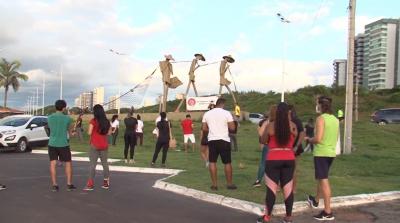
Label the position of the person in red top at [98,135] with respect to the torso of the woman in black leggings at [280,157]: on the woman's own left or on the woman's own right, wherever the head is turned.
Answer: on the woman's own left

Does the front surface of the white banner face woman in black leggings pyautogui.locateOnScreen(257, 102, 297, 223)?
yes

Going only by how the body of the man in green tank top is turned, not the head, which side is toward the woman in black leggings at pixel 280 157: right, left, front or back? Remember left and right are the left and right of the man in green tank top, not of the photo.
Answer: left

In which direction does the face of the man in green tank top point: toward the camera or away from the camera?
away from the camera

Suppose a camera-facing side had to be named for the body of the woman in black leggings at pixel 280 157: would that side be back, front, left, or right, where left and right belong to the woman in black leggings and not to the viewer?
back

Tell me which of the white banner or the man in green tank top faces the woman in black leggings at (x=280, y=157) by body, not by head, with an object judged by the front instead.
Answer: the white banner

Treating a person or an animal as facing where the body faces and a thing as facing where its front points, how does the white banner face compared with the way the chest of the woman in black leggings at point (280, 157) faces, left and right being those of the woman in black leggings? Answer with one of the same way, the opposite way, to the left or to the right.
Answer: the opposite way

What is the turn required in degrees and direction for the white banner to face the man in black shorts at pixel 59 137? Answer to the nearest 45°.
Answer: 0° — it already faces them

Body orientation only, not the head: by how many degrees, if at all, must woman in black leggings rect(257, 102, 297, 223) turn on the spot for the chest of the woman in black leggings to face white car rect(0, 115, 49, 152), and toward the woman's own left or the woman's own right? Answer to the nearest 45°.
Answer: approximately 45° to the woman's own left

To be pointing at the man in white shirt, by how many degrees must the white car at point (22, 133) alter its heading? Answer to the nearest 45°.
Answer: approximately 45° to its left

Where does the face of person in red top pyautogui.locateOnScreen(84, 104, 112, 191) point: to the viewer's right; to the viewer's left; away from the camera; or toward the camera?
away from the camera

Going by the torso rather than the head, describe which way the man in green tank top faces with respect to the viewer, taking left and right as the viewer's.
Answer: facing away from the viewer and to the left of the viewer
